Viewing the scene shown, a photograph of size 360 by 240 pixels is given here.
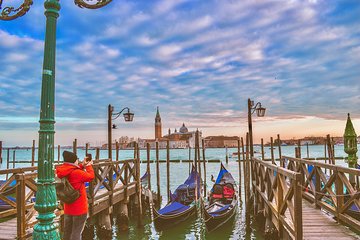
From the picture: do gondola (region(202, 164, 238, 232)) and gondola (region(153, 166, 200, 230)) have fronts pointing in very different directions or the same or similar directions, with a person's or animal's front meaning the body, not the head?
same or similar directions

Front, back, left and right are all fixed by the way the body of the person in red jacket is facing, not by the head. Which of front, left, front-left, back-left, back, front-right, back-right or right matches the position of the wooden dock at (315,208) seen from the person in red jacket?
front-right

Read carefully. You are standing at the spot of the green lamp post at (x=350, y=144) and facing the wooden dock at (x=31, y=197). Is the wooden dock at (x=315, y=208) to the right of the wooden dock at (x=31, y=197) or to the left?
left

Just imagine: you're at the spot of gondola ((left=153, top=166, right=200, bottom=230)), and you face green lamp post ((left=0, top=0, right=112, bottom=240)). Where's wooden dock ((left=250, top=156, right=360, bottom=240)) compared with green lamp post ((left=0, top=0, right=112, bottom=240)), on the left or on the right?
left

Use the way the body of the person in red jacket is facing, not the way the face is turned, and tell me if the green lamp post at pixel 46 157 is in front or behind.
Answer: behind

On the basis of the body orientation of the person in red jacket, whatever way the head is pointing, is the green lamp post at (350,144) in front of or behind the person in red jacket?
in front
